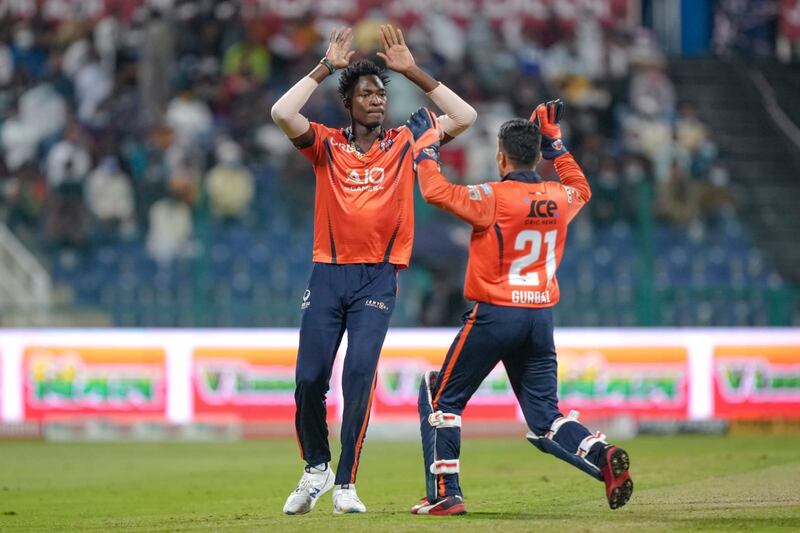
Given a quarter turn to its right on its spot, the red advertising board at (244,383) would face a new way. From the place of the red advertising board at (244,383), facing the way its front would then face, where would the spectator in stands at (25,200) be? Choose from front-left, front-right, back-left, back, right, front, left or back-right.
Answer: front-right

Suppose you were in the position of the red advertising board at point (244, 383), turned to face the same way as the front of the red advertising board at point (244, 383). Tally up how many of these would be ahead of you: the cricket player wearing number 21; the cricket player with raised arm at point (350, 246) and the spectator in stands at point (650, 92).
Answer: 2

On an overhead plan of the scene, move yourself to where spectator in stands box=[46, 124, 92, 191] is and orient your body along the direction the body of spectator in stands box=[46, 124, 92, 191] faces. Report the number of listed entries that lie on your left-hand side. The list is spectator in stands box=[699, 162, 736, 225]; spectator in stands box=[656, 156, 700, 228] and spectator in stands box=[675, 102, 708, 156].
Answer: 3

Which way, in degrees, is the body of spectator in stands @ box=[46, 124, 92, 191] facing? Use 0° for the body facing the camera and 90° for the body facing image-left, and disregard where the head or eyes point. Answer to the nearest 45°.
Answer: approximately 0°

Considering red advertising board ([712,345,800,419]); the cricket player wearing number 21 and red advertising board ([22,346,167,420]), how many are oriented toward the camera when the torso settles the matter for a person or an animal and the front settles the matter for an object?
2

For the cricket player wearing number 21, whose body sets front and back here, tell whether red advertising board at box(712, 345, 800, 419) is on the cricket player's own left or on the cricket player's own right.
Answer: on the cricket player's own right

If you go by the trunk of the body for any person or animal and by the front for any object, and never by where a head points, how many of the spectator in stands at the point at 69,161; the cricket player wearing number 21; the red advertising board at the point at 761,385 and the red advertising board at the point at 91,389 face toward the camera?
3

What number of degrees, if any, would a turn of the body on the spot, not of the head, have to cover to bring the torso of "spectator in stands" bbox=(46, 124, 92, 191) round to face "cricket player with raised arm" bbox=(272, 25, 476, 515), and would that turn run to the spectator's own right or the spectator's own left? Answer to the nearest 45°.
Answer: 0° — they already face them

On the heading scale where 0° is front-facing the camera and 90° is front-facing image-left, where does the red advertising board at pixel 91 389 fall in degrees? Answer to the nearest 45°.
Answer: approximately 0°

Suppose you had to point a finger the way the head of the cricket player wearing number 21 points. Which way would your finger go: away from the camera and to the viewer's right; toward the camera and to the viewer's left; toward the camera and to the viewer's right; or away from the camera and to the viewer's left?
away from the camera and to the viewer's left
